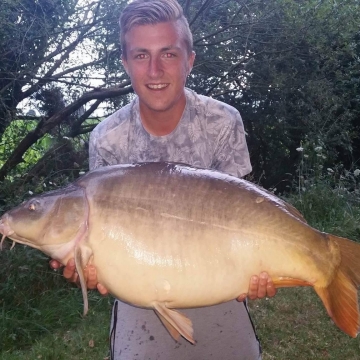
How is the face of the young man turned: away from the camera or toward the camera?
toward the camera

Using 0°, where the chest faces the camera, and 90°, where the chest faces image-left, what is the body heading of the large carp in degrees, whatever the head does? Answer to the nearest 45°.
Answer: approximately 90°

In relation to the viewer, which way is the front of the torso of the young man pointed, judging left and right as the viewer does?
facing the viewer
